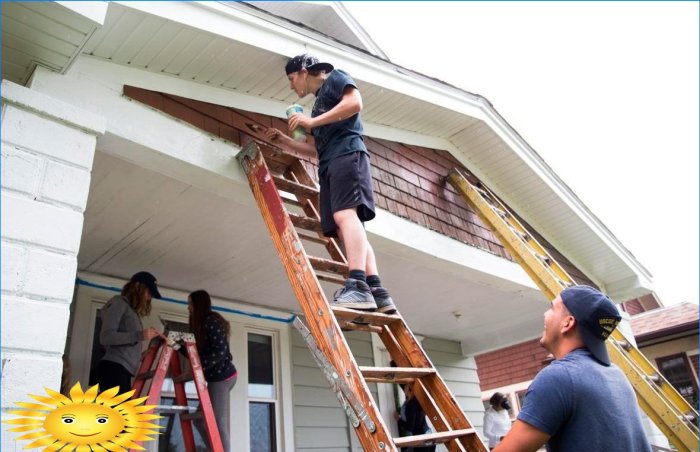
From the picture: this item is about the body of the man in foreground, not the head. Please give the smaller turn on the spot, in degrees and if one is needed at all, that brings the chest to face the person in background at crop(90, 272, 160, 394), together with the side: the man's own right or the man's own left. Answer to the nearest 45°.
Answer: approximately 45° to the man's own left

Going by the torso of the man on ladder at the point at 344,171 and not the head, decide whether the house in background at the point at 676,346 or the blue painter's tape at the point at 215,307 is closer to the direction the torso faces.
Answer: the blue painter's tape

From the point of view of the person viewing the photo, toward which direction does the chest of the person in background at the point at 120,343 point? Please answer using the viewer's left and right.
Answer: facing to the right of the viewer

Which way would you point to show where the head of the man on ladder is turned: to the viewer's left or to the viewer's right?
to the viewer's left

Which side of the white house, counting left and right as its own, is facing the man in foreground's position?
front

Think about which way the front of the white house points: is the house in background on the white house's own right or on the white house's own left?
on the white house's own left

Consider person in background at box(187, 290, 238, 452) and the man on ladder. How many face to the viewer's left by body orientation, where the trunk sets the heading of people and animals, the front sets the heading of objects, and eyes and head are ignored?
2

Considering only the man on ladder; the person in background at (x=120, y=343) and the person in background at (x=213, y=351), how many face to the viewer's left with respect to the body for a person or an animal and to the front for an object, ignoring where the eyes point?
2

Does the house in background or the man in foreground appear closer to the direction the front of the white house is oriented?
the man in foreground

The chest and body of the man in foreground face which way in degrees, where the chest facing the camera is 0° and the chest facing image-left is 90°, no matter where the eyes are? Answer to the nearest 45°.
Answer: approximately 135°

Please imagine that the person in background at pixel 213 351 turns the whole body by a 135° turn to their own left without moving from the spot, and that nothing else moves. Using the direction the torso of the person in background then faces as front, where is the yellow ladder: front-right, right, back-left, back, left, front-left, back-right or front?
front-left

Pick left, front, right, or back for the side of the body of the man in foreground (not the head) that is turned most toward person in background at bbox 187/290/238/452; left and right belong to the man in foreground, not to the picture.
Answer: front

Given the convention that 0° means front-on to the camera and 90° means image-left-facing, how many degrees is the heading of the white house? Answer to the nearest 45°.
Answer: approximately 315°

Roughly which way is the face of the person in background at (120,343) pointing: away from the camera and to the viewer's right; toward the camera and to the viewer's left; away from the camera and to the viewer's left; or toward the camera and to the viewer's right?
away from the camera and to the viewer's right

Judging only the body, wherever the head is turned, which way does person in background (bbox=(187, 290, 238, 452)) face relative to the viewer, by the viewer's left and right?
facing to the left of the viewer
